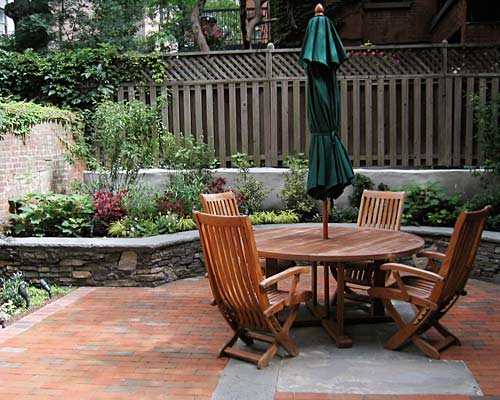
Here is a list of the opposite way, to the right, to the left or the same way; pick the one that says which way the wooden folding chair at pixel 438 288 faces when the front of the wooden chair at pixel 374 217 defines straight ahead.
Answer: to the right

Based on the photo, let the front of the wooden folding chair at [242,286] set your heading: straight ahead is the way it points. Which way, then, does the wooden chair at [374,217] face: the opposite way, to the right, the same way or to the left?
the opposite way

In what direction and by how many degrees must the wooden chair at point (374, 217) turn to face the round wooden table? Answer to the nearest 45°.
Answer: approximately 45° to its left

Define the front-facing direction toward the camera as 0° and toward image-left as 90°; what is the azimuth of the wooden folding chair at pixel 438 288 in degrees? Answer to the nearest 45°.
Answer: approximately 135°

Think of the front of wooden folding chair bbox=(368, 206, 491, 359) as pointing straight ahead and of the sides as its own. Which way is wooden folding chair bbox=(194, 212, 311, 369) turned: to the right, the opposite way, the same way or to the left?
to the right

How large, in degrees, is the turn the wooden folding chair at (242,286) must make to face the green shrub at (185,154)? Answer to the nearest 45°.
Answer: approximately 45° to its left

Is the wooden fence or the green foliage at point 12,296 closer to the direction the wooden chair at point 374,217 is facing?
the green foliage

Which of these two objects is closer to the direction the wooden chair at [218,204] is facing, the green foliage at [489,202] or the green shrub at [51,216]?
the green foliage

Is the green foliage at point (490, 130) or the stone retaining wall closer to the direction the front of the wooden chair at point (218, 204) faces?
the green foliage

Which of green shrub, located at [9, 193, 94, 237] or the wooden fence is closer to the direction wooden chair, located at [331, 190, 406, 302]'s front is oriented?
the green shrub

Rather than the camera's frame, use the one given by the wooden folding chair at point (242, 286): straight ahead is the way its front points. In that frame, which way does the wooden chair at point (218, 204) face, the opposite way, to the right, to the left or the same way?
to the right

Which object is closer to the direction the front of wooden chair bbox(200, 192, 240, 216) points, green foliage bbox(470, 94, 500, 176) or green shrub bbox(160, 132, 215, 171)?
the green foliage

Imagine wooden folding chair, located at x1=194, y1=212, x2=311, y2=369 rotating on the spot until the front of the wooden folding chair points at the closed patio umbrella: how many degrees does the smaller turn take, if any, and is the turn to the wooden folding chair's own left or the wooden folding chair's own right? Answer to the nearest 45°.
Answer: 0° — it already faces it

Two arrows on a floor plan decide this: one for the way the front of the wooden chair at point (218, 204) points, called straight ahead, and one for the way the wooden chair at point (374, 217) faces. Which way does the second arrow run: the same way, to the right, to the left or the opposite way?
to the right

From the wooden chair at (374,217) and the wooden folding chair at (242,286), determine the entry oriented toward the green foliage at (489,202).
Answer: the wooden folding chair

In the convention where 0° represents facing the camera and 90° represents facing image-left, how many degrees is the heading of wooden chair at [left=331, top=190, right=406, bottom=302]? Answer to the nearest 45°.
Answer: approximately 45°

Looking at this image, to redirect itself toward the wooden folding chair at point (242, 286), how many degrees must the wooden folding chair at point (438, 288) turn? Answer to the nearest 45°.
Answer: approximately 45° to its left

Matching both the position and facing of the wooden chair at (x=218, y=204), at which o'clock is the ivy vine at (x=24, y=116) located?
The ivy vine is roughly at 6 o'clock from the wooden chair.
